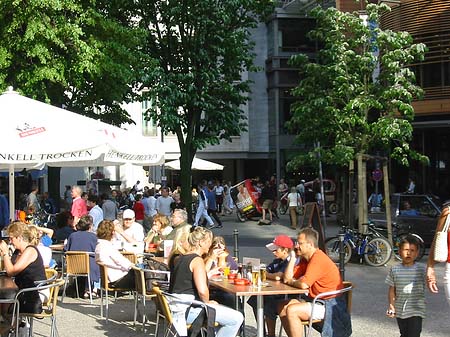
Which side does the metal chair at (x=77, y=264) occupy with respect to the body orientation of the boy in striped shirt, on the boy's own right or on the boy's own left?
on the boy's own right

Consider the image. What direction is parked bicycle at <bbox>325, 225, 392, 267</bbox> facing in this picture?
to the viewer's left

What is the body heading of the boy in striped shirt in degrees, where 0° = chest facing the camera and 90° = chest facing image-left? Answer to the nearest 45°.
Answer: approximately 0°

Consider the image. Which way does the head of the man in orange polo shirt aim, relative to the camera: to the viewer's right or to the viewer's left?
to the viewer's left

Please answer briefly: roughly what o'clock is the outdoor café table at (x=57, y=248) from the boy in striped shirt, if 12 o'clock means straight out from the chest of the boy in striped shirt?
The outdoor café table is roughly at 4 o'clock from the boy in striped shirt.

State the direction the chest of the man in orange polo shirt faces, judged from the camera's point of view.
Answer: to the viewer's left

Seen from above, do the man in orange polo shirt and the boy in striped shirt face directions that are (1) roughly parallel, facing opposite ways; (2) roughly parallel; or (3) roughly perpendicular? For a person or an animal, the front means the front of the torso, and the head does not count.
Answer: roughly perpendicular

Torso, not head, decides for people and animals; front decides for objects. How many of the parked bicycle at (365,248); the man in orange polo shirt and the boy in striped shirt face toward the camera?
1

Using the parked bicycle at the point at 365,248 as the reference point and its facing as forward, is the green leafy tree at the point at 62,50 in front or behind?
in front

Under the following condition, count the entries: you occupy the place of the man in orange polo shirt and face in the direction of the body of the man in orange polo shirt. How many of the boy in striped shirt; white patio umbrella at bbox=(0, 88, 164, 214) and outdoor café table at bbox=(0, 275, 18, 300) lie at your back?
1

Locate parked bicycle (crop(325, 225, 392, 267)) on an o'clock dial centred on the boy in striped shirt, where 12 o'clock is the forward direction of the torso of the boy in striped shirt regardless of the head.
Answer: The parked bicycle is roughly at 6 o'clock from the boy in striped shirt.

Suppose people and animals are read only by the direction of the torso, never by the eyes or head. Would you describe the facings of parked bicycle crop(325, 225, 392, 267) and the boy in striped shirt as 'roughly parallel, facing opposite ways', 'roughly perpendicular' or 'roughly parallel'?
roughly perpendicular
